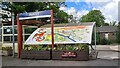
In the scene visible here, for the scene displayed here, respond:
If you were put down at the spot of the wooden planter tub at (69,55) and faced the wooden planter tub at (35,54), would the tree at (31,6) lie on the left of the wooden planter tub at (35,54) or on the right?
right

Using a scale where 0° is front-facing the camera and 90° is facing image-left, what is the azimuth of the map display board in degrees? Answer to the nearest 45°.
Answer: approximately 0°

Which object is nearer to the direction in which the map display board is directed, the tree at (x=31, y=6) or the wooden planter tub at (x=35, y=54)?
the wooden planter tub

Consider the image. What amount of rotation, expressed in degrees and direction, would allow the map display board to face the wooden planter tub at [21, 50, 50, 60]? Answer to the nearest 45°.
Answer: approximately 45° to its right

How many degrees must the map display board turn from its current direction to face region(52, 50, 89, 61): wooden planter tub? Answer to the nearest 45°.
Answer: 0° — it already faces it

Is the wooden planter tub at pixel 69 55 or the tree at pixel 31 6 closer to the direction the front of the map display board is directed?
the wooden planter tub

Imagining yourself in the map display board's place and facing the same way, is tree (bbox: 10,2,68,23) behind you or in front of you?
behind
